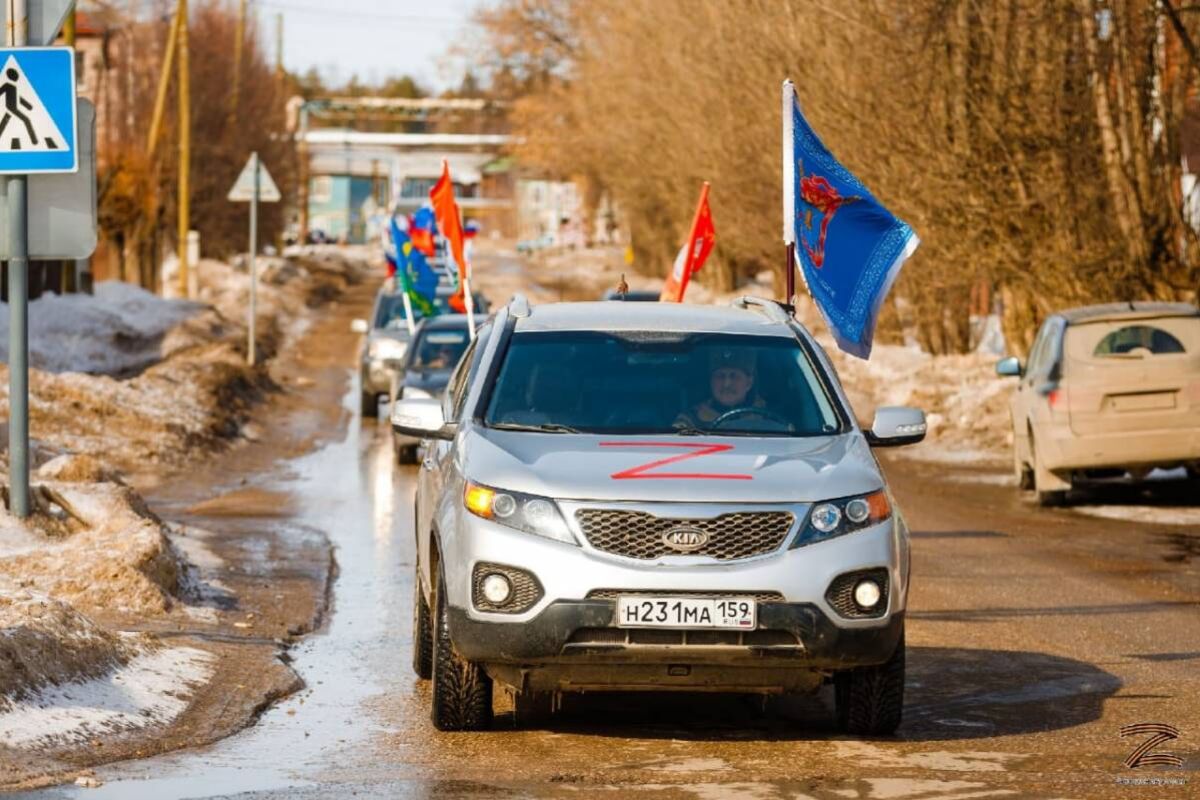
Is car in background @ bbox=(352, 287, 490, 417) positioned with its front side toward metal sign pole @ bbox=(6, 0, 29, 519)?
yes

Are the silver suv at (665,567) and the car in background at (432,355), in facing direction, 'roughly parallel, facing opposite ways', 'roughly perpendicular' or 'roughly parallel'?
roughly parallel

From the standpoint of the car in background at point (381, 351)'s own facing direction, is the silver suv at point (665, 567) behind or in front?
in front

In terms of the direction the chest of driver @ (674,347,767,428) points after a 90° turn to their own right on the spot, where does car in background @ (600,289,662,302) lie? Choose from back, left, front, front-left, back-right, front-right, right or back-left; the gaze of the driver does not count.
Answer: right

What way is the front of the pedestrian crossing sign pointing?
toward the camera

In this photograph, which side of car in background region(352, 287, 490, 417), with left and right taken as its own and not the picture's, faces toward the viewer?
front

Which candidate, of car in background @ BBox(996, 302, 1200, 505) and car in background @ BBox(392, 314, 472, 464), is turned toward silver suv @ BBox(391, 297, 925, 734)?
car in background @ BBox(392, 314, 472, 464)

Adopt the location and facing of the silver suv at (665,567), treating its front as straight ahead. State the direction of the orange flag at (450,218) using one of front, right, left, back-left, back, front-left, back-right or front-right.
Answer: back

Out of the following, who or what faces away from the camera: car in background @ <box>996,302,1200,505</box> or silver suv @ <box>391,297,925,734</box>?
the car in background

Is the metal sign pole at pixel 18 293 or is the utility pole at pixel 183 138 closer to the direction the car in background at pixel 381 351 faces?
the metal sign pole

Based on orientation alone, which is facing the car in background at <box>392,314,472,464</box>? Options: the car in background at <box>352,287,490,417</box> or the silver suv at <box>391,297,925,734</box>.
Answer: the car in background at <box>352,287,490,417</box>

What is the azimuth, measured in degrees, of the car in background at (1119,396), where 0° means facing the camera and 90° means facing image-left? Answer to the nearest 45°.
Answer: approximately 180°

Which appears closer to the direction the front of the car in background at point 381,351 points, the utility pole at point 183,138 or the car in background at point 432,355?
the car in background

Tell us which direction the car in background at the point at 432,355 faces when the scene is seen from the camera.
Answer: facing the viewer

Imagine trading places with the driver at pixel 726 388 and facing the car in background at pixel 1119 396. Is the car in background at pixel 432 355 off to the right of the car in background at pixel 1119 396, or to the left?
left

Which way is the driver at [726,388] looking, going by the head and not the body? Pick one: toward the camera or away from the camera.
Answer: toward the camera
